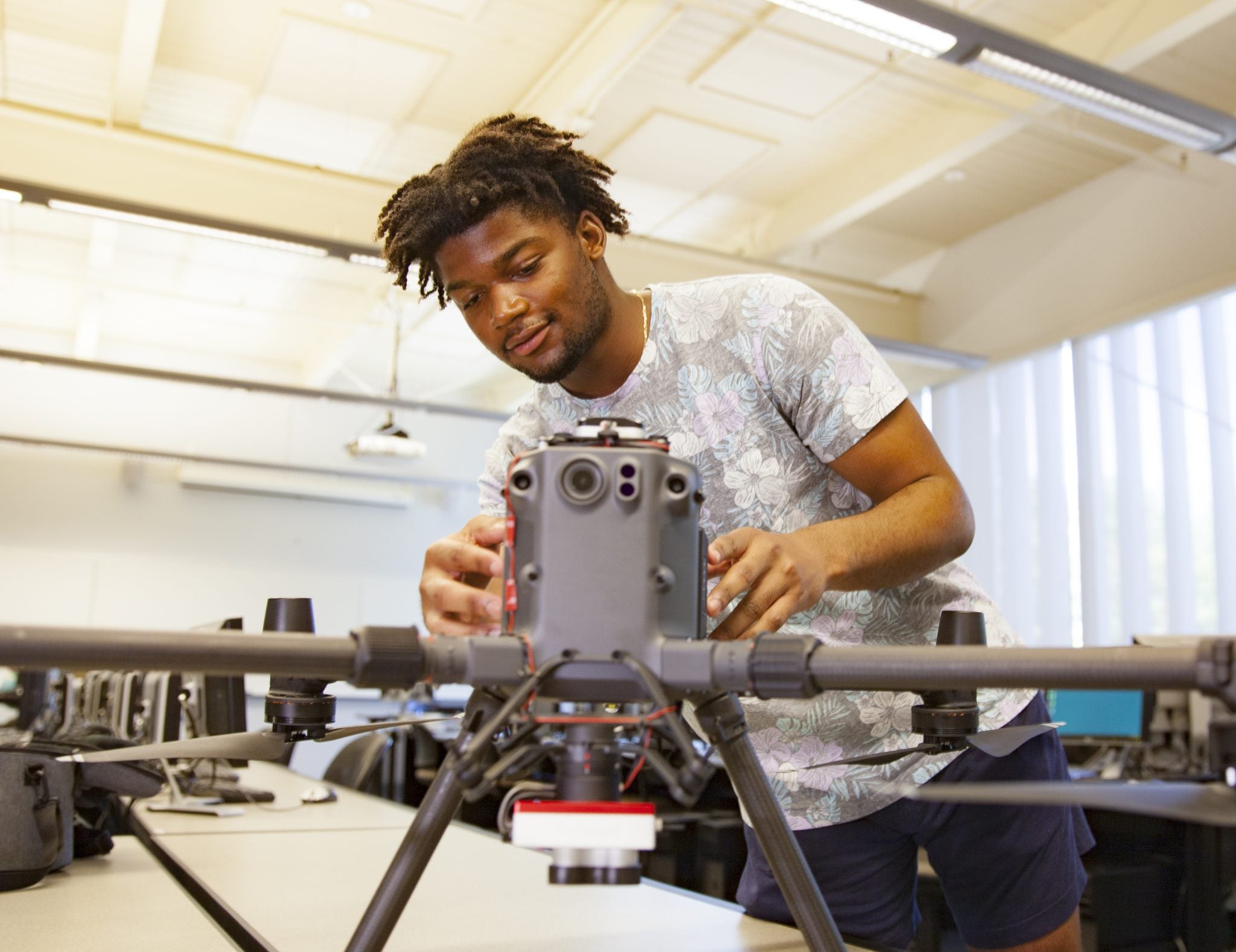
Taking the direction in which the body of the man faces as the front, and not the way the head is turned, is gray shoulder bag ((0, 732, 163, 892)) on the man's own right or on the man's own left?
on the man's own right

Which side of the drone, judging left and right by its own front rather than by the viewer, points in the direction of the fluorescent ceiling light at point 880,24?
back

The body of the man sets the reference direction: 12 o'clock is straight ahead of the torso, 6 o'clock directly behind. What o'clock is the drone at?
The drone is roughly at 11 o'clock from the man.

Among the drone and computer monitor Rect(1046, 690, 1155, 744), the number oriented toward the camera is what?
2

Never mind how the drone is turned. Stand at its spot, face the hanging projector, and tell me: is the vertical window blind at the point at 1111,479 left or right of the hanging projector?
right

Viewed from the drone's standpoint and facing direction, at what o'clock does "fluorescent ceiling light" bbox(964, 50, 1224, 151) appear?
The fluorescent ceiling light is roughly at 7 o'clock from the drone.

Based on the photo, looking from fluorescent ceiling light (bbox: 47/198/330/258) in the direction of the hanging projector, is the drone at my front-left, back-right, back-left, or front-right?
back-right

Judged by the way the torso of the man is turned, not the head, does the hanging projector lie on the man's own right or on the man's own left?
on the man's own right

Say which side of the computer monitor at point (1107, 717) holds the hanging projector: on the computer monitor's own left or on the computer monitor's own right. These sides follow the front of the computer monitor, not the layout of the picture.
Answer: on the computer monitor's own right
